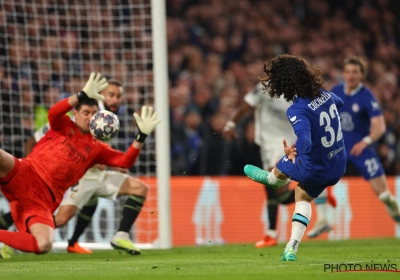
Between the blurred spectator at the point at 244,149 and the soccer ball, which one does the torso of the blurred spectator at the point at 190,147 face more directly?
the soccer ball

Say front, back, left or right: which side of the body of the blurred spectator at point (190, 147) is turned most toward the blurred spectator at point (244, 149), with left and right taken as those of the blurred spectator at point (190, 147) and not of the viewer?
left

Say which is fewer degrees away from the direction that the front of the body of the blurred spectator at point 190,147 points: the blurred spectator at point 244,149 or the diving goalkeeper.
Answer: the diving goalkeeper

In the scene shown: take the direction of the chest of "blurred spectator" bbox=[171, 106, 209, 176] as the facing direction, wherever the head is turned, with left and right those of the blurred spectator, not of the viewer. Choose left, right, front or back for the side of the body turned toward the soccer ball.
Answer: front

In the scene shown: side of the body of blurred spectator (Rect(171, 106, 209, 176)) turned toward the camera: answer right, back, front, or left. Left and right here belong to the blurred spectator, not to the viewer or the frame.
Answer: front

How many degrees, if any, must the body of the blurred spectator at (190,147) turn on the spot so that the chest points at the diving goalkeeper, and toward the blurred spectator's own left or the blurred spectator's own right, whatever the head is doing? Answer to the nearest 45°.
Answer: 0° — they already face them
